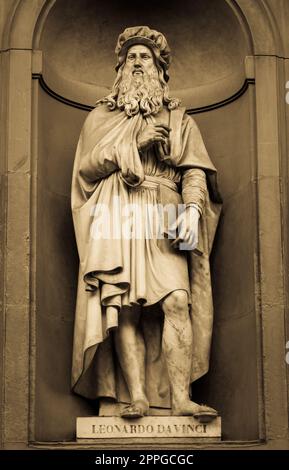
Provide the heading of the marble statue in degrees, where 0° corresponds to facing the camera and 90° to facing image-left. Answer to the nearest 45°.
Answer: approximately 0°
